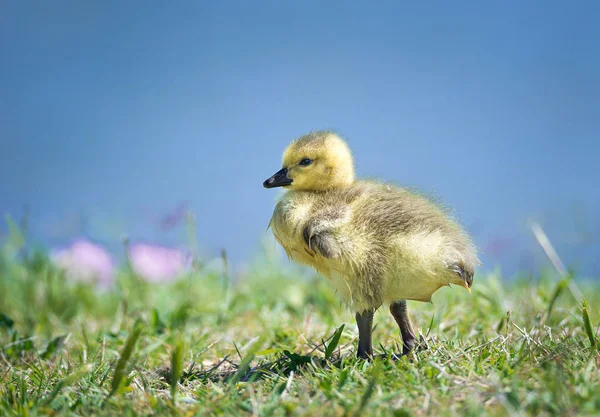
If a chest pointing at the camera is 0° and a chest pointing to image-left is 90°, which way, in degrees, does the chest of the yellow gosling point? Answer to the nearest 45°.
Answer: approximately 90°

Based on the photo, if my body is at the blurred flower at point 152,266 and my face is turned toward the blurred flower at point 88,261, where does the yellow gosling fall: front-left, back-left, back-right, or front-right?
back-left

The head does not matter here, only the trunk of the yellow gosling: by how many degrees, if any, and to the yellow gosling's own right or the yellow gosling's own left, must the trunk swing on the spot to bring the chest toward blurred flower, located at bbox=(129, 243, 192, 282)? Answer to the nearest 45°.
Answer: approximately 45° to the yellow gosling's own right

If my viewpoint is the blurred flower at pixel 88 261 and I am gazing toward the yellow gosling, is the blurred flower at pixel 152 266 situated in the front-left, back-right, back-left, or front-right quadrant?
front-left

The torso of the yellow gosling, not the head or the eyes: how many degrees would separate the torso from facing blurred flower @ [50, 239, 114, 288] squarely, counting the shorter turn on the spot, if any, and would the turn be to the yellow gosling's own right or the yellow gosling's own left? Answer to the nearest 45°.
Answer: approximately 45° to the yellow gosling's own right

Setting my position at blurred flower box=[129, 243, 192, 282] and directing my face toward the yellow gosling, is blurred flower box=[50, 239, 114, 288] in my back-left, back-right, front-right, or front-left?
back-right
